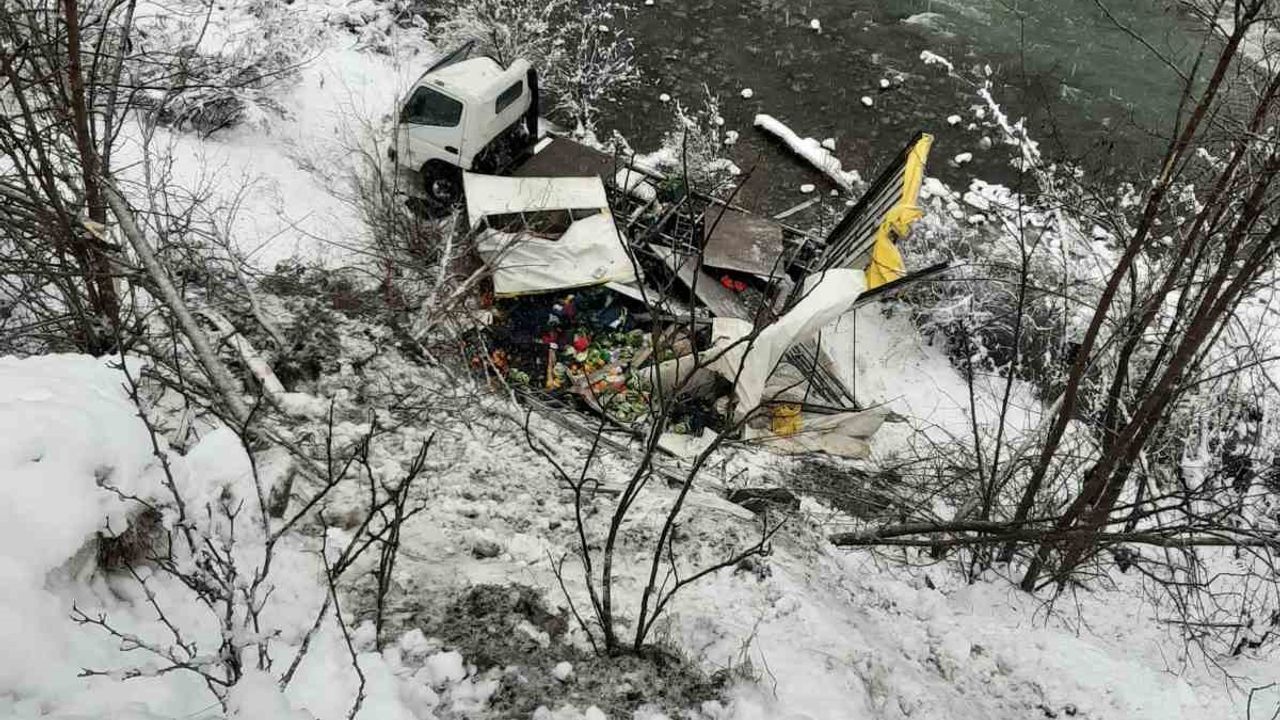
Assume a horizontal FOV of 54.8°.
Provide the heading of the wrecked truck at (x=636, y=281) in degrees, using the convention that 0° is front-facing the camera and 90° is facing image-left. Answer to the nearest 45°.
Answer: approximately 135°

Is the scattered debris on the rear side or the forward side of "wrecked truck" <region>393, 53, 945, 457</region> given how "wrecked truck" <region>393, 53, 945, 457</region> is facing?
on the rear side
